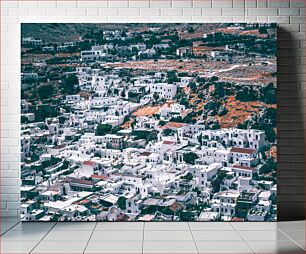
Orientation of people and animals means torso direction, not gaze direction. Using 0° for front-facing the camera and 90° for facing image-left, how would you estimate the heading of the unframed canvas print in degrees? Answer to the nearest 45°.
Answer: approximately 0°
